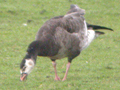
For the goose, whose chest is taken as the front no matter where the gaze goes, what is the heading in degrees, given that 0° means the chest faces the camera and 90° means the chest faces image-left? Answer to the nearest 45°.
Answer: approximately 45°
